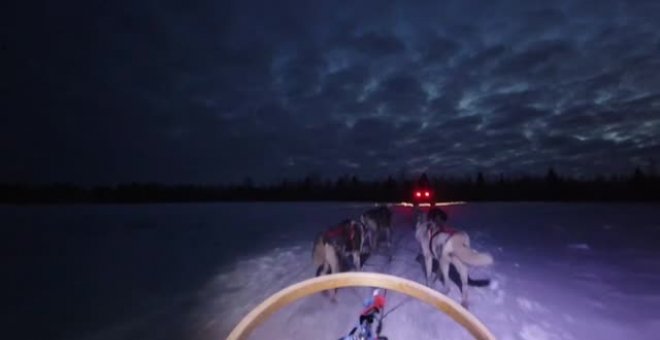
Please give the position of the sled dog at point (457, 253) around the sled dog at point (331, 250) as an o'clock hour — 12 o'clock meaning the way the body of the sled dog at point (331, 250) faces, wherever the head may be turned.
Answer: the sled dog at point (457, 253) is roughly at 2 o'clock from the sled dog at point (331, 250).

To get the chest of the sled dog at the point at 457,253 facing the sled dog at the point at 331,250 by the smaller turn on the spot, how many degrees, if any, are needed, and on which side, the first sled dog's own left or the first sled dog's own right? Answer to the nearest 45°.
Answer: approximately 45° to the first sled dog's own left

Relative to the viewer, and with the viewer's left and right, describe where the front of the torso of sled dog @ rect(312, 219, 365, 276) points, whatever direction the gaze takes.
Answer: facing away from the viewer and to the right of the viewer

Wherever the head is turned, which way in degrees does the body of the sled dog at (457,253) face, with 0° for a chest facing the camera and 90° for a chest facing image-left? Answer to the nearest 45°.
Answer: approximately 135°
